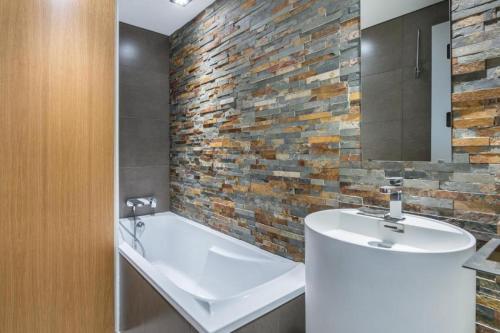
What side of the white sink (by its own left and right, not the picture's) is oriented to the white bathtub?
right

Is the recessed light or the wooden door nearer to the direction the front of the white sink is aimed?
the wooden door

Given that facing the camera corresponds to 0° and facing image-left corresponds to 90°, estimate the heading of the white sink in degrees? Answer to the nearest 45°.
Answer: approximately 45°

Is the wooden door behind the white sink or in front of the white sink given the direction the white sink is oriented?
in front

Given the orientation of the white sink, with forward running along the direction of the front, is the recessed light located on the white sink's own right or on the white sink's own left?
on the white sink's own right

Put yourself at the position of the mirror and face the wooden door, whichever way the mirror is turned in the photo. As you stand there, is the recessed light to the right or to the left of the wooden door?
right
